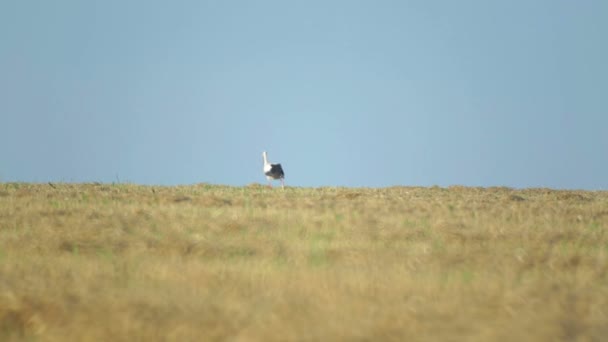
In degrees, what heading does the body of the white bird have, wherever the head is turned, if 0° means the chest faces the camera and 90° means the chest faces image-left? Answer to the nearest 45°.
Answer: approximately 90°
